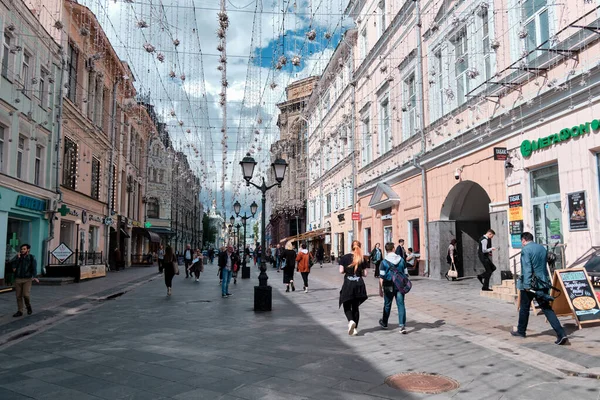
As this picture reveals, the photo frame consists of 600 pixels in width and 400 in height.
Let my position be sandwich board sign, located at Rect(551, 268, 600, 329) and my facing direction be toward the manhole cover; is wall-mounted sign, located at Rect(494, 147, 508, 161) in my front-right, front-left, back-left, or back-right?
back-right

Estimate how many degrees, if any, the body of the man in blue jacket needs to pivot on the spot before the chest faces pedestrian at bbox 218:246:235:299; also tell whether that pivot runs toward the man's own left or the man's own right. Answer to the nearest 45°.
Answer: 0° — they already face them

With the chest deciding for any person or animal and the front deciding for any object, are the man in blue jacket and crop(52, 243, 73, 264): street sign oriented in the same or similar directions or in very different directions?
very different directions

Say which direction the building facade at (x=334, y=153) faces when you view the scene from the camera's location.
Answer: facing to the left of the viewer

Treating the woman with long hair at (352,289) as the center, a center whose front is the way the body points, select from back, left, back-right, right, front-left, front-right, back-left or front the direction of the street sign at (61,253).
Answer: front-left

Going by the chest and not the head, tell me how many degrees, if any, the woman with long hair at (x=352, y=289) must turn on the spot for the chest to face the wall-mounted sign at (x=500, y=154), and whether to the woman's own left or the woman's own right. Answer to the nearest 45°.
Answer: approximately 45° to the woman's own right

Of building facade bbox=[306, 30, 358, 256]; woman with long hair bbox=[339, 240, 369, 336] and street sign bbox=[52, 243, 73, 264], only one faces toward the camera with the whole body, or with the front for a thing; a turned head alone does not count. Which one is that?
the street sign

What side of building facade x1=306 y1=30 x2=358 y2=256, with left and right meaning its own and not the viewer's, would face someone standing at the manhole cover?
left

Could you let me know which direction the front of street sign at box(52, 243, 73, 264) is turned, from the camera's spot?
facing the viewer

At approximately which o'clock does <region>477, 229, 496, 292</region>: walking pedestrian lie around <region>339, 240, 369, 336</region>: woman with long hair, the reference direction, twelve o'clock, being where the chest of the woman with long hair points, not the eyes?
The walking pedestrian is roughly at 1 o'clock from the woman with long hair.

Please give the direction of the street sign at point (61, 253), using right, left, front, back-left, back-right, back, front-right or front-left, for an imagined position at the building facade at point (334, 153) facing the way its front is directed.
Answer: front-left

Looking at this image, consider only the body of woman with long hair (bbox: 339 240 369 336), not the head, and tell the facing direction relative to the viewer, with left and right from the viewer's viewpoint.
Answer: facing away from the viewer

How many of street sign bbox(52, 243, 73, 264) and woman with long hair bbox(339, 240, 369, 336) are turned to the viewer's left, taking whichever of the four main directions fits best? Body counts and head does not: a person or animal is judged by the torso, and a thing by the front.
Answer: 0

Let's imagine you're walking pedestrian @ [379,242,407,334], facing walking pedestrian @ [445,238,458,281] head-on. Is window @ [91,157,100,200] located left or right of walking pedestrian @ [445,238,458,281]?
left
